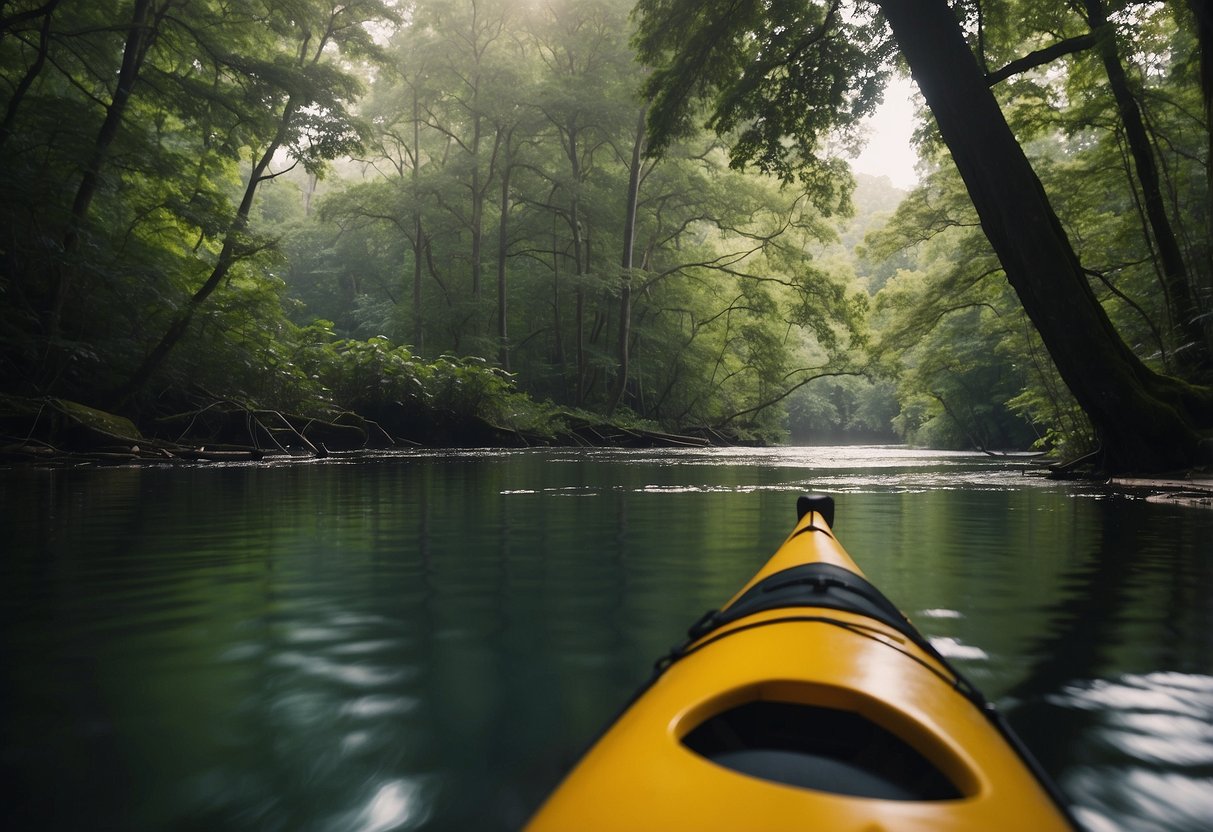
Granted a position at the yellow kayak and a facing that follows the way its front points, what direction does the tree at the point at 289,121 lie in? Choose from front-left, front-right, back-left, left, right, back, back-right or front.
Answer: front-left

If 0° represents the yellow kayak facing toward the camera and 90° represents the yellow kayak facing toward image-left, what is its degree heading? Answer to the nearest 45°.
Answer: approximately 180°

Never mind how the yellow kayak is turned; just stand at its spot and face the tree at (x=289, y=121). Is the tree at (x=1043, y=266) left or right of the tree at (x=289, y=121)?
right

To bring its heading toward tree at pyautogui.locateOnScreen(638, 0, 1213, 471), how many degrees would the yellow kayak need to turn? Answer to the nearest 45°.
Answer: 0° — it already faces it
